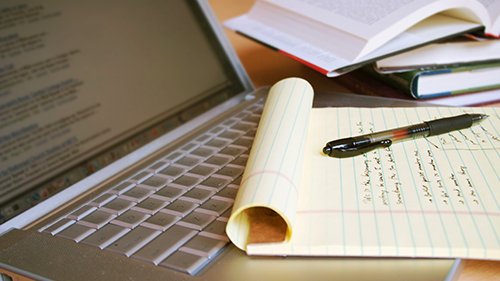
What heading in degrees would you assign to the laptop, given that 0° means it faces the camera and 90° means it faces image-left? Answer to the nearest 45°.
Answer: approximately 315°
